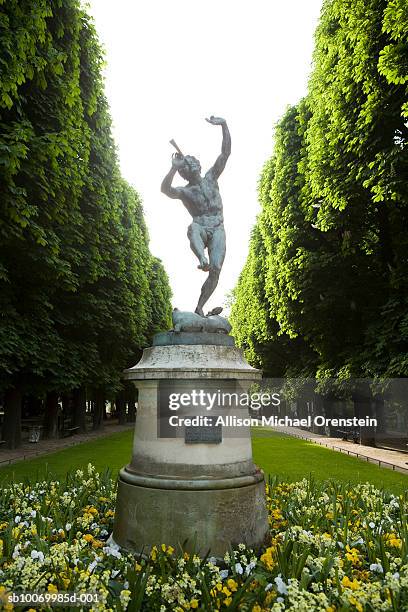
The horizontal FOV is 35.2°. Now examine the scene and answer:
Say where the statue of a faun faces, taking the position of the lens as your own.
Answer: facing the viewer

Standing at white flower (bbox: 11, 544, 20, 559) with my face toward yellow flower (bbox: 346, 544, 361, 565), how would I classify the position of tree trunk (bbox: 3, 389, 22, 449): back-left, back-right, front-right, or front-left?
back-left

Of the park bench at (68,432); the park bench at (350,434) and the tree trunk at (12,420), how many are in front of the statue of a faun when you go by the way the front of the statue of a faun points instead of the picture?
0

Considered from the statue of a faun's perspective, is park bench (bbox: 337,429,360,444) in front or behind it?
behind

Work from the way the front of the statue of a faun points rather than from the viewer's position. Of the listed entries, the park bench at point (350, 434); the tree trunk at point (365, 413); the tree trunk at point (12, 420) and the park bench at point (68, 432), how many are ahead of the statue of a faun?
0

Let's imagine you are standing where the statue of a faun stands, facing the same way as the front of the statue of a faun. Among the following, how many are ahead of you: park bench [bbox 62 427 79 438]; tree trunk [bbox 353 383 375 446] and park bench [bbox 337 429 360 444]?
0

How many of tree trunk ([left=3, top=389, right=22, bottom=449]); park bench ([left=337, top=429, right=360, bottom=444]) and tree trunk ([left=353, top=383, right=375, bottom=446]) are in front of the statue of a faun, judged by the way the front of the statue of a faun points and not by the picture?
0
